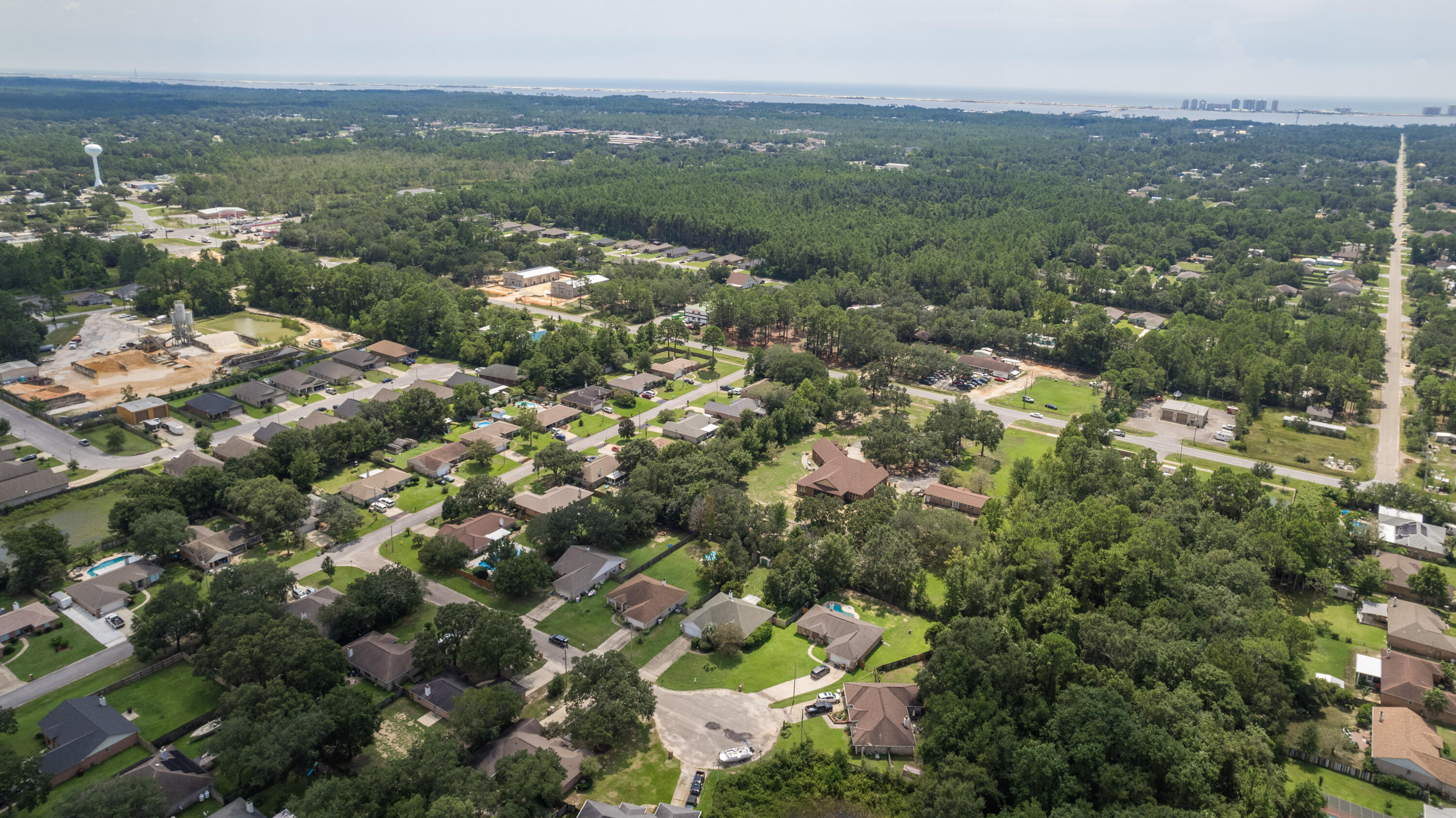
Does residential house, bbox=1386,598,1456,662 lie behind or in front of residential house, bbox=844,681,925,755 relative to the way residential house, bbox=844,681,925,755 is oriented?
behind

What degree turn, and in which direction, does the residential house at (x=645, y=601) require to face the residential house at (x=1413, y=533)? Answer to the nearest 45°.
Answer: approximately 135° to its left

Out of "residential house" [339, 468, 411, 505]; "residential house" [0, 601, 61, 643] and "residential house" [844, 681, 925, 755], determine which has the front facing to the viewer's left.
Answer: "residential house" [844, 681, 925, 755]

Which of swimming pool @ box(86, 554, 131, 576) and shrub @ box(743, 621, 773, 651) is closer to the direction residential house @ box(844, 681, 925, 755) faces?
the swimming pool

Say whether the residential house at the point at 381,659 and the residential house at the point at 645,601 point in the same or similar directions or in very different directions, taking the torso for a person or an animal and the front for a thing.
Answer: very different directions

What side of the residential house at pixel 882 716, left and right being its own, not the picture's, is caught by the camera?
left

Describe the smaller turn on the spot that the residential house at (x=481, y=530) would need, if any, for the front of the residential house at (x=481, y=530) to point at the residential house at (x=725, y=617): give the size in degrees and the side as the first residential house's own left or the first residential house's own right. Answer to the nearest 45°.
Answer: approximately 180°

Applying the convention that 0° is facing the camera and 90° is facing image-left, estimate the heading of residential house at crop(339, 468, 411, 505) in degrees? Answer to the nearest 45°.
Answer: approximately 315°
